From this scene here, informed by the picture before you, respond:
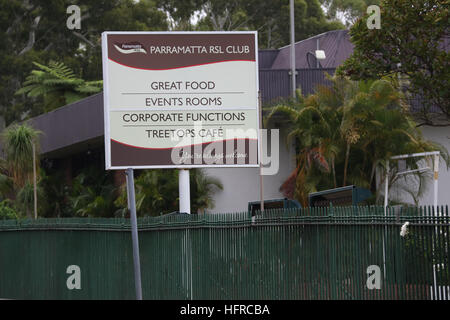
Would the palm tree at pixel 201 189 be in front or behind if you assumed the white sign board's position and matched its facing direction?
behind

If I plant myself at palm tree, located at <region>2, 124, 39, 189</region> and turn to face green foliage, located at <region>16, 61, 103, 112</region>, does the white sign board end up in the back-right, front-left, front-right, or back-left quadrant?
back-right

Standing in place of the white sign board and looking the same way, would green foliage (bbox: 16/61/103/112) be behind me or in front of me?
behind

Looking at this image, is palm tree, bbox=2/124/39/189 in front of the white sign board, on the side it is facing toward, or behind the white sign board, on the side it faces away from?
behind

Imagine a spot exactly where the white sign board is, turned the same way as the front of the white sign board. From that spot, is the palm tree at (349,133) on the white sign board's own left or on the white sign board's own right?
on the white sign board's own left

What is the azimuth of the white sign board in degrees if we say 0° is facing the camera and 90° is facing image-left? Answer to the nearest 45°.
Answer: approximately 0°
